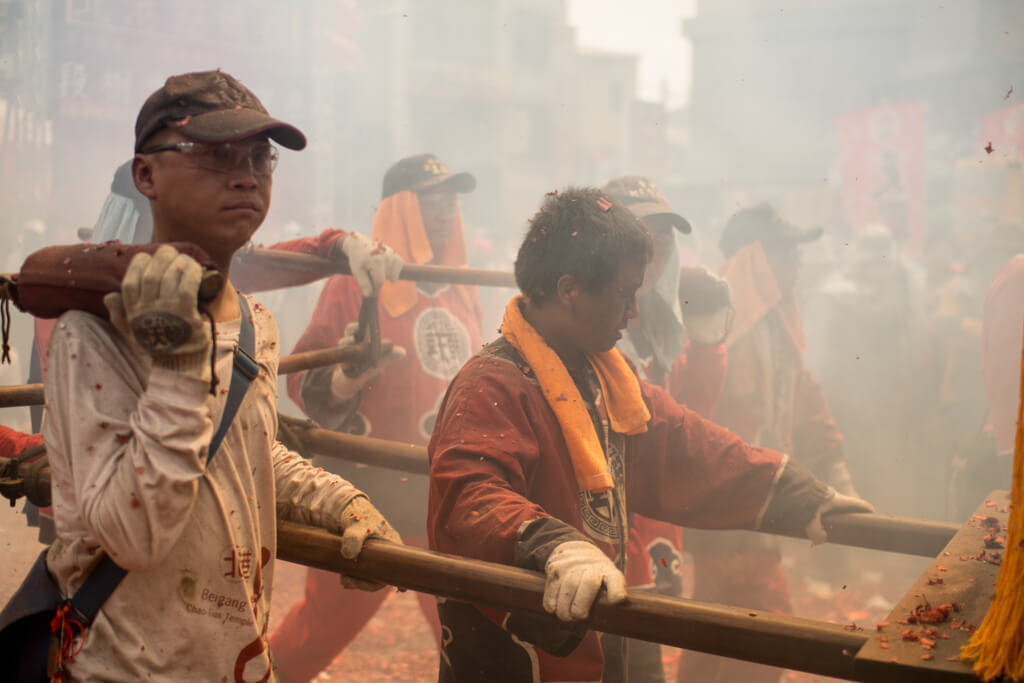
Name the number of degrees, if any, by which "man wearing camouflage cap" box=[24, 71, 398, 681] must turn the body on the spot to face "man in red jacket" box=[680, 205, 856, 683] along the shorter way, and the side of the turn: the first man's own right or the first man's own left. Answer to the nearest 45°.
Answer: approximately 90° to the first man's own left

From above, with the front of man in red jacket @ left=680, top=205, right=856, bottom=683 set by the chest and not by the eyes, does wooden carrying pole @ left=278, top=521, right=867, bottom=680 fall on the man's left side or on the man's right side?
on the man's right side

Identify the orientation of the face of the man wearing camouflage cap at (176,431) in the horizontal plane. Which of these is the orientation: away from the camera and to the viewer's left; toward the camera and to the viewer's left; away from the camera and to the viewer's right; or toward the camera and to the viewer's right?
toward the camera and to the viewer's right

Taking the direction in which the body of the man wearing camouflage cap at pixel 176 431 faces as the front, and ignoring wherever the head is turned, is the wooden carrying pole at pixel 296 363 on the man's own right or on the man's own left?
on the man's own left

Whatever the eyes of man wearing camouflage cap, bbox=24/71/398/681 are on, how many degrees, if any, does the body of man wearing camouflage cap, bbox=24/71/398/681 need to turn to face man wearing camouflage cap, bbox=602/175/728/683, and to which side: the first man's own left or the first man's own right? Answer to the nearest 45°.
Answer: approximately 90° to the first man's own left
